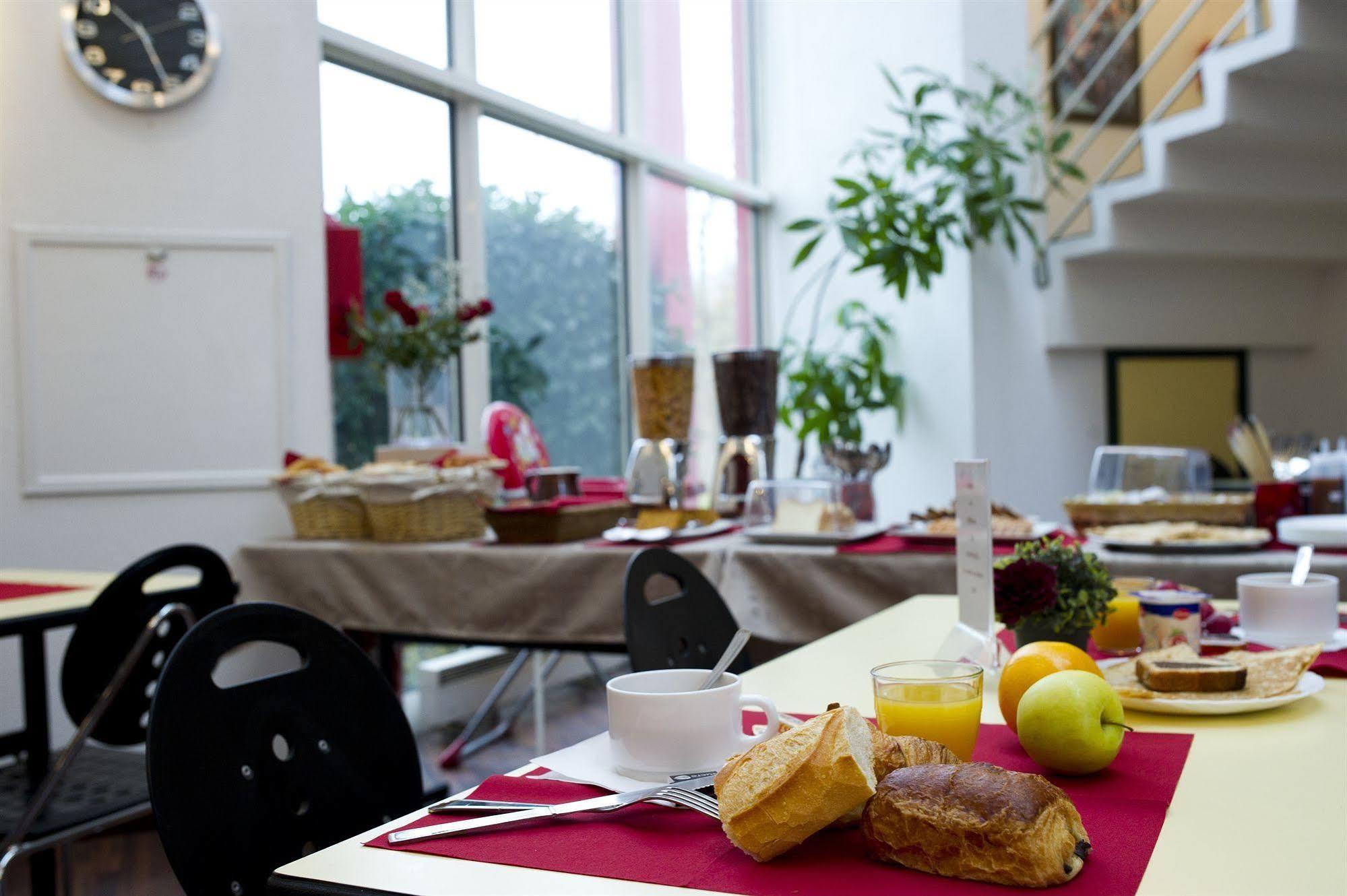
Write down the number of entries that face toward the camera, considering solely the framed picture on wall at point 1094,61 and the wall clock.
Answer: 2

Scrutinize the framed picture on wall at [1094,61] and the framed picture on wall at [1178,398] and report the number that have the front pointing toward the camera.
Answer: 2

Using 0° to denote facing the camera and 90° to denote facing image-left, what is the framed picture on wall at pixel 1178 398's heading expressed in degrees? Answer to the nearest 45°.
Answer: approximately 0°

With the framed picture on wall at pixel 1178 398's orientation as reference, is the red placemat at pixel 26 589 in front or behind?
in front

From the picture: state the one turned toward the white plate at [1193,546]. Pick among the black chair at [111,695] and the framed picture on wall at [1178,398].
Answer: the framed picture on wall

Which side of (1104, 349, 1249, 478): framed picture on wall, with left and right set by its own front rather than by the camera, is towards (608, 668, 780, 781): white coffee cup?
front

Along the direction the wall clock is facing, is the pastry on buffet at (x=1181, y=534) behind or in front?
in front

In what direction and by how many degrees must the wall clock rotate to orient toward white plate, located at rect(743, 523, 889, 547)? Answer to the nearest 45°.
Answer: approximately 45° to its left

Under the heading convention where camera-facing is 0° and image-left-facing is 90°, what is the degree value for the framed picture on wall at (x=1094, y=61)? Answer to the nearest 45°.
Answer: approximately 0°

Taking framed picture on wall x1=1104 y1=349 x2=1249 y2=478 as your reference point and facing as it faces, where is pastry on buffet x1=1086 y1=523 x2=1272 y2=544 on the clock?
The pastry on buffet is roughly at 12 o'clock from the framed picture on wall.

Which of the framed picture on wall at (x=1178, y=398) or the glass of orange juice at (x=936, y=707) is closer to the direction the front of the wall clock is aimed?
the glass of orange juice

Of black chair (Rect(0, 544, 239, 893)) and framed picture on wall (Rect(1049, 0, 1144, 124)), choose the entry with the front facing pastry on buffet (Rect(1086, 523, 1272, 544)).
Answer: the framed picture on wall

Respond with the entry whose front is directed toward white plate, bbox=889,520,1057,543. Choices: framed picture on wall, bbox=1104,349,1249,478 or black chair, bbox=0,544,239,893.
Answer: the framed picture on wall

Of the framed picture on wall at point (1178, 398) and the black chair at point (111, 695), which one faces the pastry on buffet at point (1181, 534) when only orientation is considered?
the framed picture on wall

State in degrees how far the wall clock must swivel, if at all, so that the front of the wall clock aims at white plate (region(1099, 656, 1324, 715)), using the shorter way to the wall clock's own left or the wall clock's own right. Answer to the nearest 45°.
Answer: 0° — it already faces it
